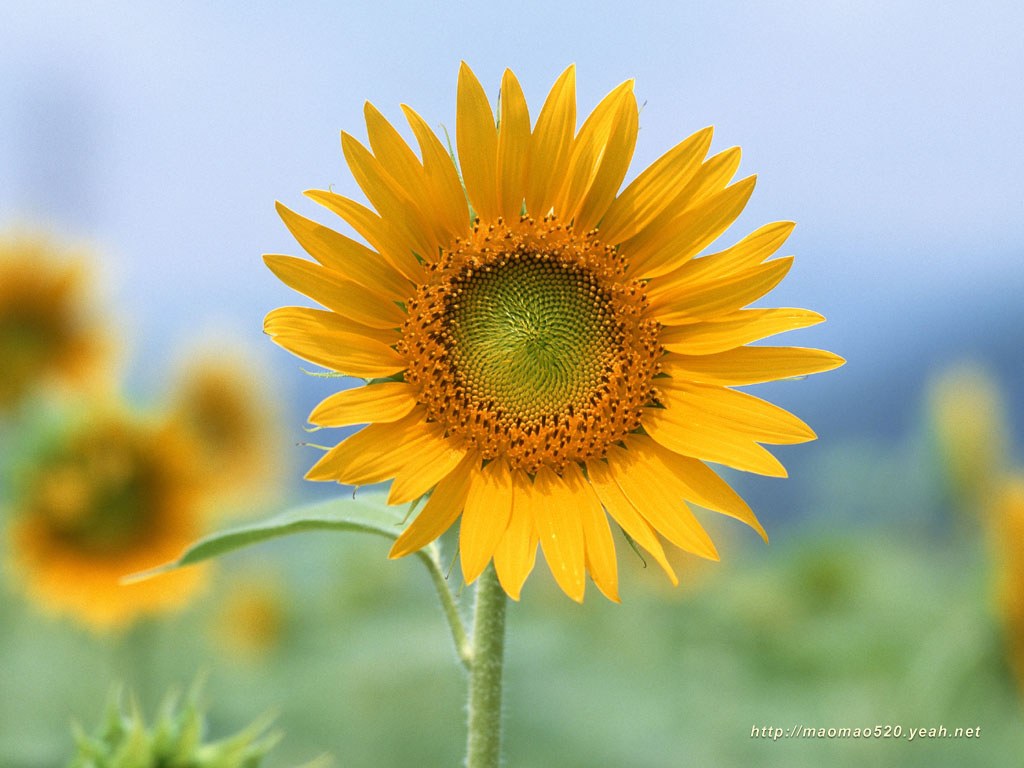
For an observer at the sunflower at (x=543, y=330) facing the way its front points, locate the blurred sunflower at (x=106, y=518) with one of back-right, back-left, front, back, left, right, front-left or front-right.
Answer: back-right

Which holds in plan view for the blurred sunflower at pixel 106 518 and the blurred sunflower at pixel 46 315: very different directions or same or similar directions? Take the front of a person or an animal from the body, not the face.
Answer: same or similar directions

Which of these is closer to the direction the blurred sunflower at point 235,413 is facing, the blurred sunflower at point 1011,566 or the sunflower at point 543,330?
the sunflower

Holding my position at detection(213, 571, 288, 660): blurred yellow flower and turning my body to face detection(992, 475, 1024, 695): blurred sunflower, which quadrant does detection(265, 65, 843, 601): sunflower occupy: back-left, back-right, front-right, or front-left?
front-right

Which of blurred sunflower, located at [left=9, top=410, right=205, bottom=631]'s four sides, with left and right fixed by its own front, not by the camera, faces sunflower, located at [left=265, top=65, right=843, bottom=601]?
front

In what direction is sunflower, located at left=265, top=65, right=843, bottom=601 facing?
toward the camera

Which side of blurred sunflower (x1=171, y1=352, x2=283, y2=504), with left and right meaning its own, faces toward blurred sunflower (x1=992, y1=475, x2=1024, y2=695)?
left

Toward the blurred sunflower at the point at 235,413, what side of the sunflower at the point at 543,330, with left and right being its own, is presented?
back

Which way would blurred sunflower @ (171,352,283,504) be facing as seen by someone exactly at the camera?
facing the viewer and to the left of the viewer
